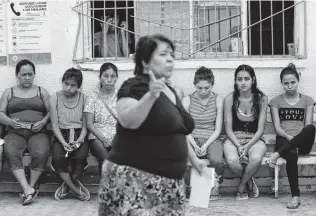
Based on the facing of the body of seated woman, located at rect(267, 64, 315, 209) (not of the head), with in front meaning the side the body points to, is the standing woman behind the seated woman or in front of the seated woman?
in front

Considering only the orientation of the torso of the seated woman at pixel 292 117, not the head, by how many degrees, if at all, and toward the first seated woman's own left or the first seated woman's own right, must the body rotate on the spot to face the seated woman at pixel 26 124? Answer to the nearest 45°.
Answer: approximately 90° to the first seated woman's own right

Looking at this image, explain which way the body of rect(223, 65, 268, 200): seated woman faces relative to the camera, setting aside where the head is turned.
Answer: toward the camera

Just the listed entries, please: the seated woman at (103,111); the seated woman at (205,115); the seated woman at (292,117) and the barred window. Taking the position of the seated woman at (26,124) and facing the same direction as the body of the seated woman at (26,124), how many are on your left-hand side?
4

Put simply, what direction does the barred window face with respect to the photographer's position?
facing the viewer

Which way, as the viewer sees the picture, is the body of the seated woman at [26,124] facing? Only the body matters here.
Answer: toward the camera

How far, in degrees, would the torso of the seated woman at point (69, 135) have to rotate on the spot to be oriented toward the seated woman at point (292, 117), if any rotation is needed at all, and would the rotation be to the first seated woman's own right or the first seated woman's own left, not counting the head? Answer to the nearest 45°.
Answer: approximately 90° to the first seated woman's own left

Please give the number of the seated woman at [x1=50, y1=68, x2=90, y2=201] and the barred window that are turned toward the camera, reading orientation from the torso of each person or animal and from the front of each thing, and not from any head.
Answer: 2
